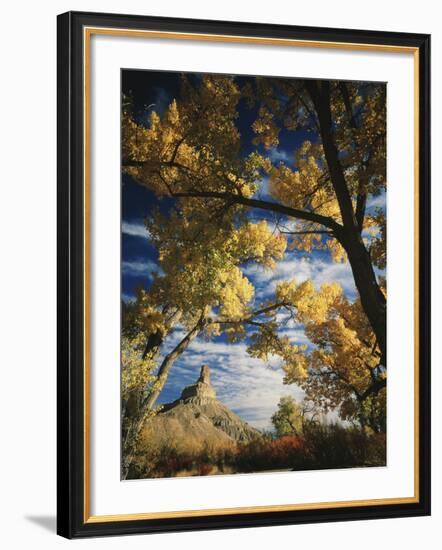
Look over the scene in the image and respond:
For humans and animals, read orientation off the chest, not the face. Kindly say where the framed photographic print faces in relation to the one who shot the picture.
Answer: facing the viewer and to the right of the viewer
